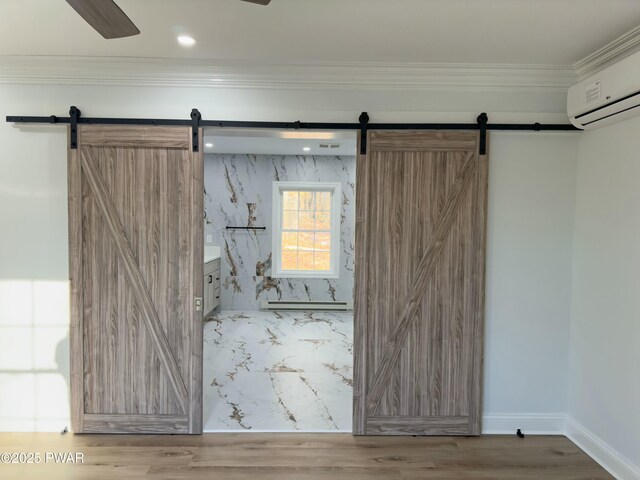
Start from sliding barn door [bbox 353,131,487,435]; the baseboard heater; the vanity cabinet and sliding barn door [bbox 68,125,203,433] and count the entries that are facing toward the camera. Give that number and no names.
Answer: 3

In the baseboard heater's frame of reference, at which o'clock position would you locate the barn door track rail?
The barn door track rail is roughly at 12 o'clock from the baseboard heater.

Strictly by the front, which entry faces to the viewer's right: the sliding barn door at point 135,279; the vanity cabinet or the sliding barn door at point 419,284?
the vanity cabinet

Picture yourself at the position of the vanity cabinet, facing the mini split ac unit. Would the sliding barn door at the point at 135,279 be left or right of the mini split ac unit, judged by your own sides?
right

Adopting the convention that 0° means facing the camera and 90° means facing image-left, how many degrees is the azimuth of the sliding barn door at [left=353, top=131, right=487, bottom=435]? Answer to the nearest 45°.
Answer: approximately 0°

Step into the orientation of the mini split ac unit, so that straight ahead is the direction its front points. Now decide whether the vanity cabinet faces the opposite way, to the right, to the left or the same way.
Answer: the opposite way

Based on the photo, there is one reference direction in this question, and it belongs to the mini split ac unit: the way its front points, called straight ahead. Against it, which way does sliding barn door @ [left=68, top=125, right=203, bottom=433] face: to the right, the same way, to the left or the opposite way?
to the left

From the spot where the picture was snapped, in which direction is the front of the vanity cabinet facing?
facing to the right of the viewer

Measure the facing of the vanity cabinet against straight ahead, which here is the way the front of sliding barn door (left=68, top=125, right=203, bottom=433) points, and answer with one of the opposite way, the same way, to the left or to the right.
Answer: to the left

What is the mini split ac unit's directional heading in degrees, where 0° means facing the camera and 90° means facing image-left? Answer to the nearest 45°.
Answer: approximately 45°

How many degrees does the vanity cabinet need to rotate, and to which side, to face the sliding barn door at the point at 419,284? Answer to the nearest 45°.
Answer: approximately 90° to its right

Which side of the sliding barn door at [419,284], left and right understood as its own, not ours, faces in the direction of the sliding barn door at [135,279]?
right

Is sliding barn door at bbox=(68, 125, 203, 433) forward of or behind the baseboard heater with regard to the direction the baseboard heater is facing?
forward
